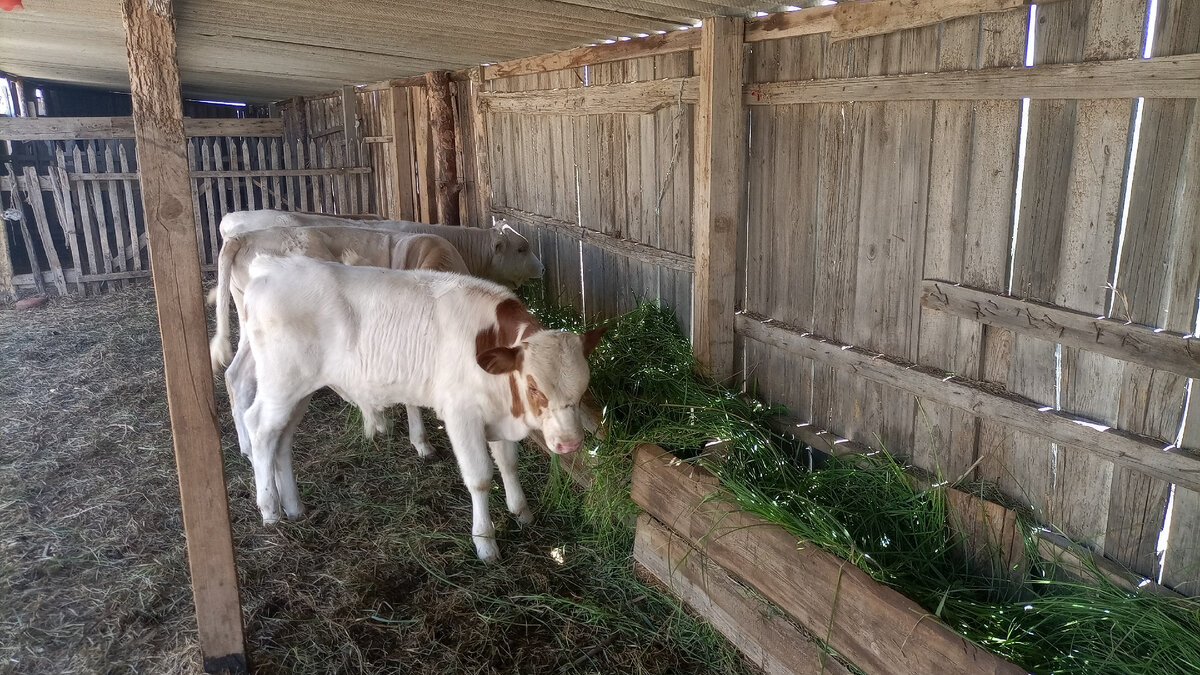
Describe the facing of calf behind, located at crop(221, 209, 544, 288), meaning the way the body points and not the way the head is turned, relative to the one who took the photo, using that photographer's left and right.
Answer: facing to the right of the viewer

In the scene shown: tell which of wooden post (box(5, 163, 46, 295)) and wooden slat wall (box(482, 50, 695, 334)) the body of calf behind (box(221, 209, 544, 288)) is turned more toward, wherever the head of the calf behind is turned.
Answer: the wooden slat wall

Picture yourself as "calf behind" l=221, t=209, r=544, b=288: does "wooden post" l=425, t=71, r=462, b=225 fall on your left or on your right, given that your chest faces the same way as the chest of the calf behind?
on your left

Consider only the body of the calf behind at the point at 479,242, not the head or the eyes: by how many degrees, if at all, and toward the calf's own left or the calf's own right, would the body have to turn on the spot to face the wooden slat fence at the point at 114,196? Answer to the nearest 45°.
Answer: approximately 135° to the calf's own left

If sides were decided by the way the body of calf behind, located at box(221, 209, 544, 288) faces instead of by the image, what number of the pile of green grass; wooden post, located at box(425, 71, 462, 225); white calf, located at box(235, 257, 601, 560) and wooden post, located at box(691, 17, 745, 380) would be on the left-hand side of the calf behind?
1

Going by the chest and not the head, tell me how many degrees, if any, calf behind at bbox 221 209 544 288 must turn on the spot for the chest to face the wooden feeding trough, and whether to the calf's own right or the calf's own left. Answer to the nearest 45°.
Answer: approximately 90° to the calf's own right

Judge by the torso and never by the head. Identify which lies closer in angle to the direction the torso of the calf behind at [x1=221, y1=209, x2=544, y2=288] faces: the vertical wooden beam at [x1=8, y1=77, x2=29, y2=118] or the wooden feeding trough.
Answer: the wooden feeding trough

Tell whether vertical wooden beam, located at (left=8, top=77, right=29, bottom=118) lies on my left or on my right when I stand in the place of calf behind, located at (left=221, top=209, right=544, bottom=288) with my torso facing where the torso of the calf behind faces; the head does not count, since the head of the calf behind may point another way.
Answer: on my left

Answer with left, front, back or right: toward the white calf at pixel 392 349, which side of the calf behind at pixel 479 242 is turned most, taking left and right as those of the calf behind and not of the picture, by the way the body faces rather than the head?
right

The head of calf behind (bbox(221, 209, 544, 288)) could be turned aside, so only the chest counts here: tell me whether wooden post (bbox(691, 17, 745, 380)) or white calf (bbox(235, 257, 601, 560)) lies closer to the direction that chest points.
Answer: the wooden post

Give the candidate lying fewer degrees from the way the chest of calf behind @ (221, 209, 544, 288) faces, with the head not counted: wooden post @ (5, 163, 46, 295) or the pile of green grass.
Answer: the pile of green grass

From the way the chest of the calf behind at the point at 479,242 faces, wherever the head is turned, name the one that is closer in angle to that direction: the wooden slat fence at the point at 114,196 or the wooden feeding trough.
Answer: the wooden feeding trough
